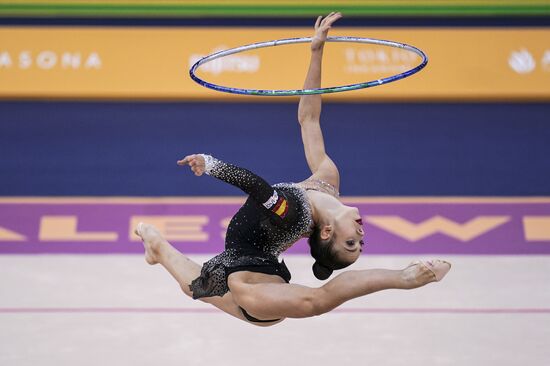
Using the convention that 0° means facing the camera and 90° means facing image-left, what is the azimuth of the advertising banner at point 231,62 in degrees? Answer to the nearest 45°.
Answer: approximately 0°

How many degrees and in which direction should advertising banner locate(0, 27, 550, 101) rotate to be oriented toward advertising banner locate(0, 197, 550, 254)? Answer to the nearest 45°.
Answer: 0° — it already faces it

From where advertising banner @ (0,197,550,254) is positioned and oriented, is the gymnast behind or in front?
in front

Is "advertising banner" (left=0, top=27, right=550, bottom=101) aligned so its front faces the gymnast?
yes

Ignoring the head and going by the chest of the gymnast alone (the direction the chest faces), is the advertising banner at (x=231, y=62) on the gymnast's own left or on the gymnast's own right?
on the gymnast's own right

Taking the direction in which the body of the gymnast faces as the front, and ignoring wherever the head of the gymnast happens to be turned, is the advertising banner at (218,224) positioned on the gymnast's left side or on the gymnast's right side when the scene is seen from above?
on the gymnast's right side

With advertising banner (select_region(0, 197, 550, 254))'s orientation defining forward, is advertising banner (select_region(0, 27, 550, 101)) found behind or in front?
behind
